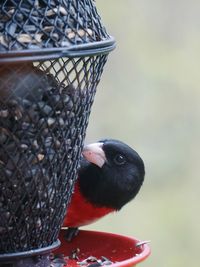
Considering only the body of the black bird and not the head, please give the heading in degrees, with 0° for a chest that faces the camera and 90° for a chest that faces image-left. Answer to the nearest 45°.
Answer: approximately 45°
